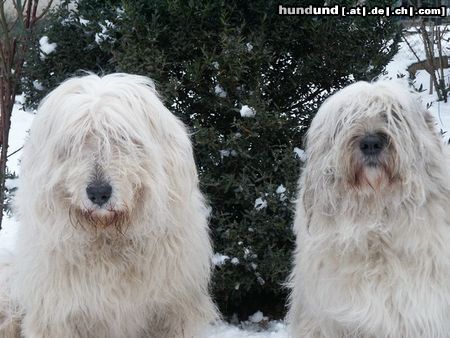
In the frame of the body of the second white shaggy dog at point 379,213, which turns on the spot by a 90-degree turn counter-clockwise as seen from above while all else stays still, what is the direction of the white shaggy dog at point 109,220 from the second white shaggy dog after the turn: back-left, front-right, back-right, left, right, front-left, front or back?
back

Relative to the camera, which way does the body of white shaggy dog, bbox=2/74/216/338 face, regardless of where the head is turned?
toward the camera

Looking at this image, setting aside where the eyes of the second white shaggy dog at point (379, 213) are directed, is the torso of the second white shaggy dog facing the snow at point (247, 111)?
no

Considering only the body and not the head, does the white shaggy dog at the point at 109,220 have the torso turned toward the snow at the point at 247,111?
no
